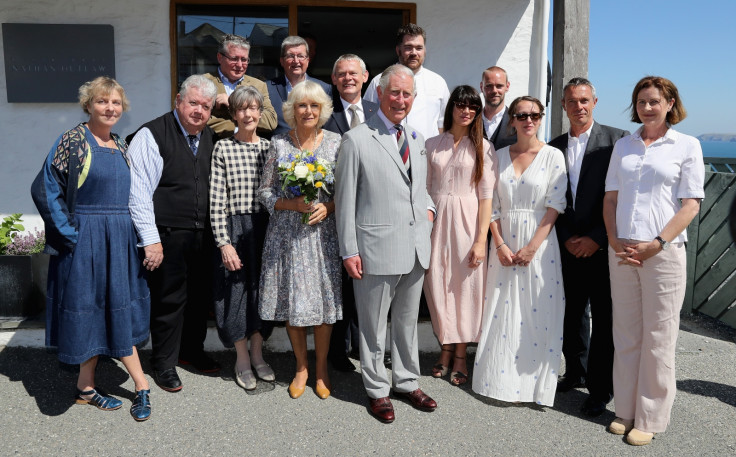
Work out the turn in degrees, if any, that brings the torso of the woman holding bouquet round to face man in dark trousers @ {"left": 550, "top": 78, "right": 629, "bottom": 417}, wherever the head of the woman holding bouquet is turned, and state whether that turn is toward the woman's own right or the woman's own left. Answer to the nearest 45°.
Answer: approximately 90° to the woman's own left

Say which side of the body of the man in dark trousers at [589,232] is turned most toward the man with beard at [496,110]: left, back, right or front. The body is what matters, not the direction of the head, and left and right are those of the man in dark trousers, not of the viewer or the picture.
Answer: right

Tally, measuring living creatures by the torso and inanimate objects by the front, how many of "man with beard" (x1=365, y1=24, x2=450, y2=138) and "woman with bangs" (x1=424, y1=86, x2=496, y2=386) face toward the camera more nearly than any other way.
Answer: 2

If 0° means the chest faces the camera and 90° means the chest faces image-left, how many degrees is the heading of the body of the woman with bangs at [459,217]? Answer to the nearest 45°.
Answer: approximately 0°

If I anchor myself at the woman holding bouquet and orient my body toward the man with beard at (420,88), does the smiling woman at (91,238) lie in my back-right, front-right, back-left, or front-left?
back-left

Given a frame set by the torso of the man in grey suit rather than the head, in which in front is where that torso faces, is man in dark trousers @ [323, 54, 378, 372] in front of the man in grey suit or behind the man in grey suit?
behind

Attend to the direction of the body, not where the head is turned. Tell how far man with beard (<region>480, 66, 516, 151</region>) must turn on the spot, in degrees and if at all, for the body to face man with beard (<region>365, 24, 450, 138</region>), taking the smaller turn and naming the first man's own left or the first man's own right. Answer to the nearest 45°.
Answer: approximately 90° to the first man's own right

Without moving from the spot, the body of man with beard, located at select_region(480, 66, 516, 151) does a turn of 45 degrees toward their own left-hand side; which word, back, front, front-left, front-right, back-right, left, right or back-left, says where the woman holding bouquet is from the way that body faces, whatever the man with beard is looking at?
right

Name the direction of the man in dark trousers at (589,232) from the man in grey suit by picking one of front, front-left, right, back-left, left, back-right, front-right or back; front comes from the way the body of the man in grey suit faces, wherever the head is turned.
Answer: front-left

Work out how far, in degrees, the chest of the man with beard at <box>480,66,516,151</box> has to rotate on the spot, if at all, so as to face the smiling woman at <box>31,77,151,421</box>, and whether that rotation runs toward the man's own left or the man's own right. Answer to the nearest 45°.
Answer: approximately 45° to the man's own right
